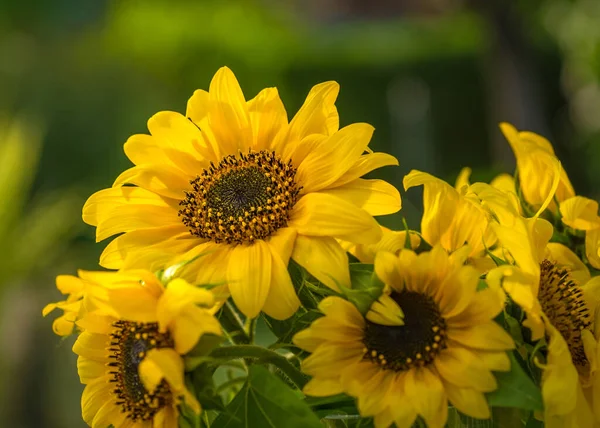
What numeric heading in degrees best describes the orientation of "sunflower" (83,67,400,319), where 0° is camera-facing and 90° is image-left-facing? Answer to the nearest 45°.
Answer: approximately 0°

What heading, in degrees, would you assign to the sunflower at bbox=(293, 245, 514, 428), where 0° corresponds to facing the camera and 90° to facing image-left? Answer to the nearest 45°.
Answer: approximately 0°

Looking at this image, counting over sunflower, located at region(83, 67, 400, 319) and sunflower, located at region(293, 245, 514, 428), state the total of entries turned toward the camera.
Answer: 2
